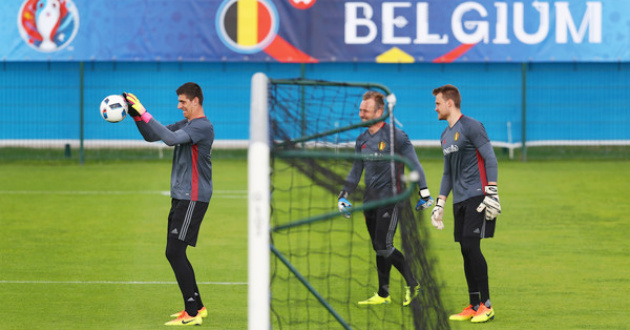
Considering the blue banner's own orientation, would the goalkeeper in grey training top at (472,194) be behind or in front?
in front

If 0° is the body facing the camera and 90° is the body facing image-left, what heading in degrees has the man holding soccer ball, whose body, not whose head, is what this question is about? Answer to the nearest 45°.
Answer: approximately 90°

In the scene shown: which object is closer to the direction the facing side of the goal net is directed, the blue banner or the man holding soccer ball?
the man holding soccer ball

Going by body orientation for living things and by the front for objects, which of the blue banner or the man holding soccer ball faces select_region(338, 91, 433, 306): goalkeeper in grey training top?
the blue banner

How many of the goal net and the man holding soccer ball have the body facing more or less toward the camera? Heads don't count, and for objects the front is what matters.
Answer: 0

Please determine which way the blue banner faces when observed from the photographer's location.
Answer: facing the viewer

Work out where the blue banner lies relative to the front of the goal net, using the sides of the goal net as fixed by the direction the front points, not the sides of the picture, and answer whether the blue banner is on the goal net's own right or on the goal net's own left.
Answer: on the goal net's own right

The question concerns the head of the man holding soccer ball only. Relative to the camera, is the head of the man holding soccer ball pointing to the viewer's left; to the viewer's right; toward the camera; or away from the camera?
to the viewer's left

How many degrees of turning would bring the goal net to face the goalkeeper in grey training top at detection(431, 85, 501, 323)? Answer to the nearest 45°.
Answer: approximately 180°

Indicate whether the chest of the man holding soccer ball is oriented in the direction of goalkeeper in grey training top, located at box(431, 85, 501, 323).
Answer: no

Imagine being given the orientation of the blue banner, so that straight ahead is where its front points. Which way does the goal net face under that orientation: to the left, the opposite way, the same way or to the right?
to the right

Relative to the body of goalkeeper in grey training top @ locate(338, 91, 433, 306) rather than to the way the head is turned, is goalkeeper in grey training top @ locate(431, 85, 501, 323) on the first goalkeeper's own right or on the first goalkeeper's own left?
on the first goalkeeper's own left

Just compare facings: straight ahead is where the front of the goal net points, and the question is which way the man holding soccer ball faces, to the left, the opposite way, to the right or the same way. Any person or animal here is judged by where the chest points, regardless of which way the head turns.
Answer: the same way

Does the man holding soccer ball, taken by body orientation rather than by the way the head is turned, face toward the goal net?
no

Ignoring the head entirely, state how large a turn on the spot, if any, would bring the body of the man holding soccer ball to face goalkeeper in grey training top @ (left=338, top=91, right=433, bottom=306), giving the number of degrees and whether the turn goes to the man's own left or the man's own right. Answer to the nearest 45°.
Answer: approximately 180°
